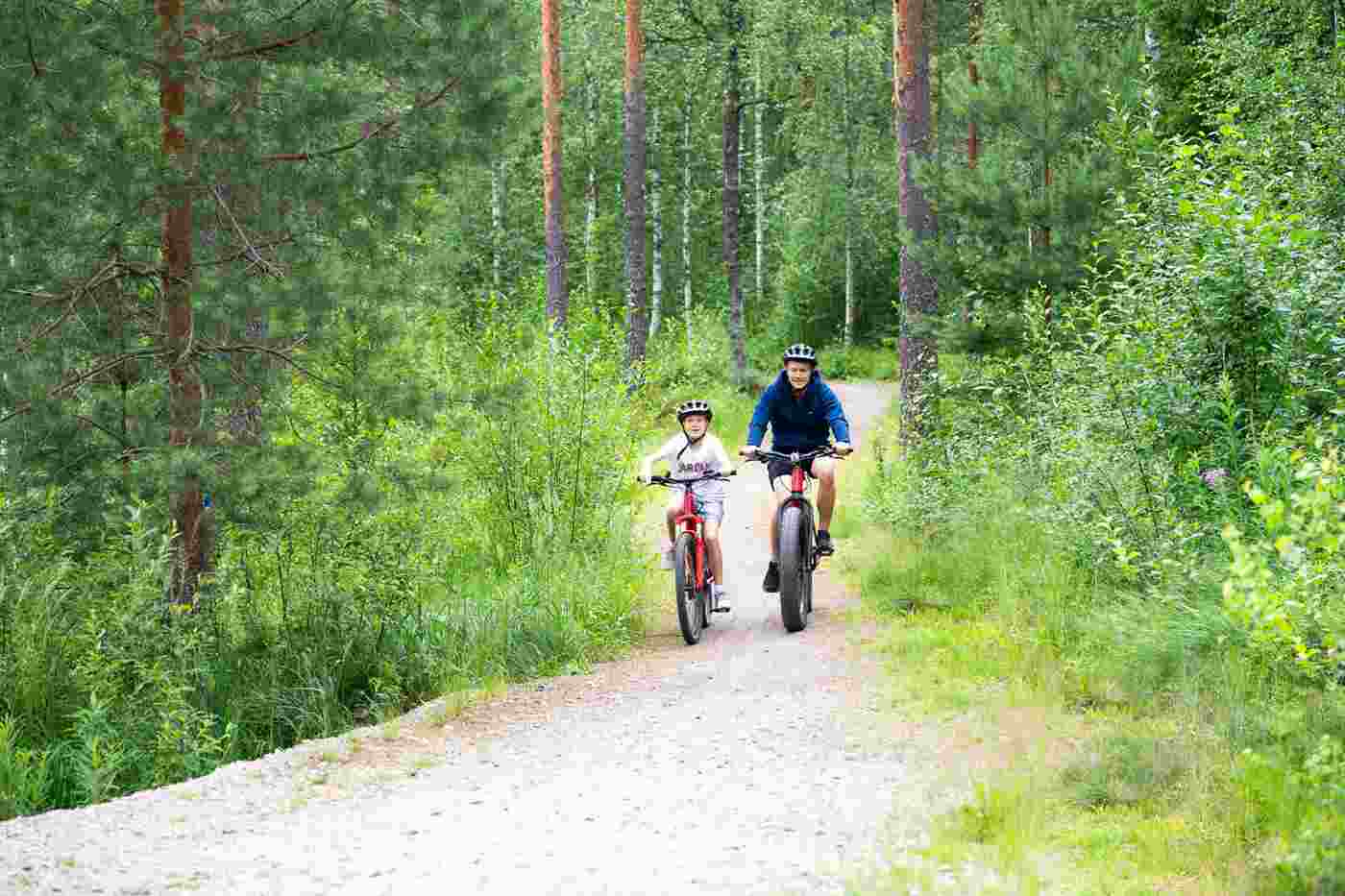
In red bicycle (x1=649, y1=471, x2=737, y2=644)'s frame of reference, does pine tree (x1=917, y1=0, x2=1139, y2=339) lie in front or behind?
behind

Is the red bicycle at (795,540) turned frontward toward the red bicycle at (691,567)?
no

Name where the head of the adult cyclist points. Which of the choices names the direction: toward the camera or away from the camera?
toward the camera

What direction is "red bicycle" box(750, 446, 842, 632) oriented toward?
toward the camera

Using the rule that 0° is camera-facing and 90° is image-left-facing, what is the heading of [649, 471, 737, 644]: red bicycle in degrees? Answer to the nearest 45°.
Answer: approximately 0°

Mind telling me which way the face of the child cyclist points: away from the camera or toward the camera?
toward the camera

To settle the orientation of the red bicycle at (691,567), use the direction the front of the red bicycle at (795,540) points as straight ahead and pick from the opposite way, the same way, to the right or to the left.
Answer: the same way

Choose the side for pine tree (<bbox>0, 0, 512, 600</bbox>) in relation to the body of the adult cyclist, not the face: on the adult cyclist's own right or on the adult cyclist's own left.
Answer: on the adult cyclist's own right

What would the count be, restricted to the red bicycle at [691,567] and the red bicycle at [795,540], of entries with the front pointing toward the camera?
2

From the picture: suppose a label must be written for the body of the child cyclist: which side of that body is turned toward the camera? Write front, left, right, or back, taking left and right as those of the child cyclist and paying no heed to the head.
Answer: front

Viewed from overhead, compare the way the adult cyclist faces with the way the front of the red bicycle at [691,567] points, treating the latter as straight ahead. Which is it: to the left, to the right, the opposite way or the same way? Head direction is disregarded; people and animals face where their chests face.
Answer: the same way

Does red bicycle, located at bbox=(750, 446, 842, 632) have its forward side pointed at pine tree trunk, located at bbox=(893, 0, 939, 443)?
no

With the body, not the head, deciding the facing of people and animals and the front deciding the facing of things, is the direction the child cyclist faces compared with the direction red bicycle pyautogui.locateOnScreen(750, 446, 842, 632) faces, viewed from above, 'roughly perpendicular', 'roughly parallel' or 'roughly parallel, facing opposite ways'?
roughly parallel

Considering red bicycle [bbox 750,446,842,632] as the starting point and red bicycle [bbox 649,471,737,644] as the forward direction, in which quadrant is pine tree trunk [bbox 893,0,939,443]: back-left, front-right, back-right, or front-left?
back-right

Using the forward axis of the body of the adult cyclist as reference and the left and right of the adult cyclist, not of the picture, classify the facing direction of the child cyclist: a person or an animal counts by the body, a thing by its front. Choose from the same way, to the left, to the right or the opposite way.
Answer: the same way

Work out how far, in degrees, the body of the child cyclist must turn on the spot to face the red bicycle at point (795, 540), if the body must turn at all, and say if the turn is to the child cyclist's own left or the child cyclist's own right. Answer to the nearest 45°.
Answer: approximately 90° to the child cyclist's own left

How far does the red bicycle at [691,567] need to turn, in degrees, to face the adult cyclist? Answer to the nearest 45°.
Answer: approximately 135° to its left
